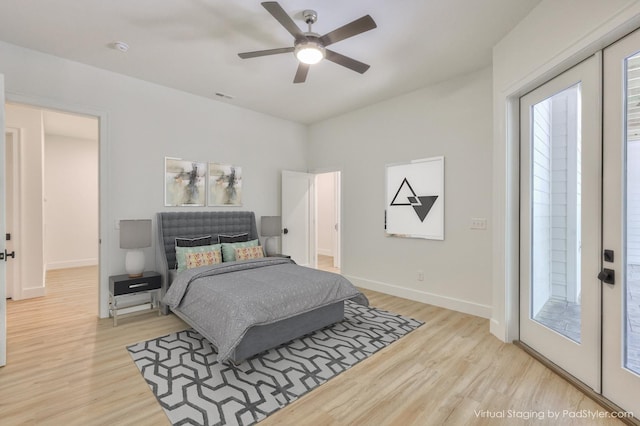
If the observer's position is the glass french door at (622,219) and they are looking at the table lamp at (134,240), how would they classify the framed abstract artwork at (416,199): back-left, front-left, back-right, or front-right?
front-right

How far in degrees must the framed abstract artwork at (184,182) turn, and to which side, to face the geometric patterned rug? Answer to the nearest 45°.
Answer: approximately 45° to its right

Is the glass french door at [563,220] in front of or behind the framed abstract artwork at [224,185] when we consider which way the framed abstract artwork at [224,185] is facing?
in front

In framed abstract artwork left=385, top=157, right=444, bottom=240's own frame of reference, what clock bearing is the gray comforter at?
The gray comforter is roughly at 12 o'clock from the framed abstract artwork.

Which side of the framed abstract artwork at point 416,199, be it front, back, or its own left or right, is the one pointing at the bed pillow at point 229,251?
front

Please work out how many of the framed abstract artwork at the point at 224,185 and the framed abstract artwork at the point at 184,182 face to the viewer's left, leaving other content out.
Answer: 0

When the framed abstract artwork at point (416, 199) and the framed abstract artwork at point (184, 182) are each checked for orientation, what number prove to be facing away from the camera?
0

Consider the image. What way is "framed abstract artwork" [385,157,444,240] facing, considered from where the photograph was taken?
facing the viewer and to the left of the viewer

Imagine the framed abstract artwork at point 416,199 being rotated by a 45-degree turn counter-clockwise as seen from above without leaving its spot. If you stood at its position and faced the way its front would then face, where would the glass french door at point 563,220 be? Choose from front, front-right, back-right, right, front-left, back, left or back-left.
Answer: front-left

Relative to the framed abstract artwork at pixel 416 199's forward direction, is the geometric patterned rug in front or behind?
in front

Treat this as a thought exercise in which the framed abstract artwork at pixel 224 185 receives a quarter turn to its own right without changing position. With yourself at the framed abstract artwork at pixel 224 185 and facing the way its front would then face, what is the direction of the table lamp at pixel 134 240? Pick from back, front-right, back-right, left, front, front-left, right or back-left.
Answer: front

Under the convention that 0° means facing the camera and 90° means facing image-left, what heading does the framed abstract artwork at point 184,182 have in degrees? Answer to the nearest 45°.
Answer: approximately 315°
